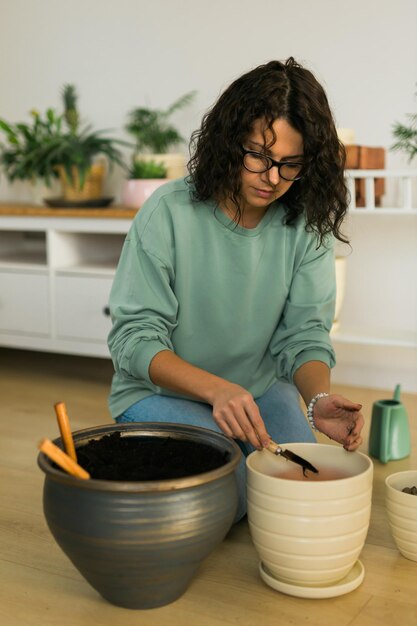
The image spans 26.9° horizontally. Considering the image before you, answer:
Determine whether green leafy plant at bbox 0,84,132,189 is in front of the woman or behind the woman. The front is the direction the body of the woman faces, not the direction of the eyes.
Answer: behind

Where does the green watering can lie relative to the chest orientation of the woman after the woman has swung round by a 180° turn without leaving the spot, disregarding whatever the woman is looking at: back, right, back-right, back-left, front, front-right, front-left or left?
right

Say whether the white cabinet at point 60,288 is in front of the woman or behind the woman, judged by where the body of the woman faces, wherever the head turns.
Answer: behind

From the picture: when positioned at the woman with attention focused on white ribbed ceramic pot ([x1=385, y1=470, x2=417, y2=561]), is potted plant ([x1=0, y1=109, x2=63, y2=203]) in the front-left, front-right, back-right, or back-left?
back-left

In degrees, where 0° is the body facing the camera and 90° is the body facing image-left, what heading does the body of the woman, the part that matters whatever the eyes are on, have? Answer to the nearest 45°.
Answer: approximately 315°

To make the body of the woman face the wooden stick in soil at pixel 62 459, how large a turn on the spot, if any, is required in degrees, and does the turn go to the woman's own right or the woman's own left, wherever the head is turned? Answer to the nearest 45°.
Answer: approximately 90° to the woman's own right
